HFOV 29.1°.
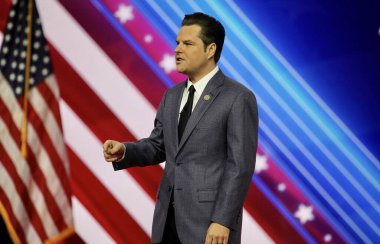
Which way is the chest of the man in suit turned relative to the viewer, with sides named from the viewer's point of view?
facing the viewer and to the left of the viewer

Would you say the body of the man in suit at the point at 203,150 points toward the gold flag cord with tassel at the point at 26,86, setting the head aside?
no

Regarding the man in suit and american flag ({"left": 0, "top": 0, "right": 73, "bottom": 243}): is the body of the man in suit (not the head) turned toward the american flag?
no

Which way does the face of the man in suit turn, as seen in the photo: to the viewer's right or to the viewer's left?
to the viewer's left
